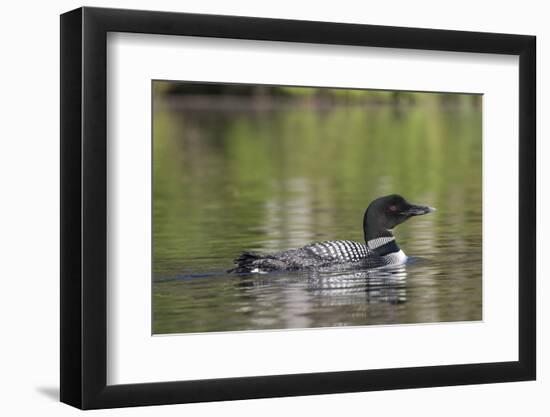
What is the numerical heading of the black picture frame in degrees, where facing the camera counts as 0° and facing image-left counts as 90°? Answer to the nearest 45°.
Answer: approximately 315°
